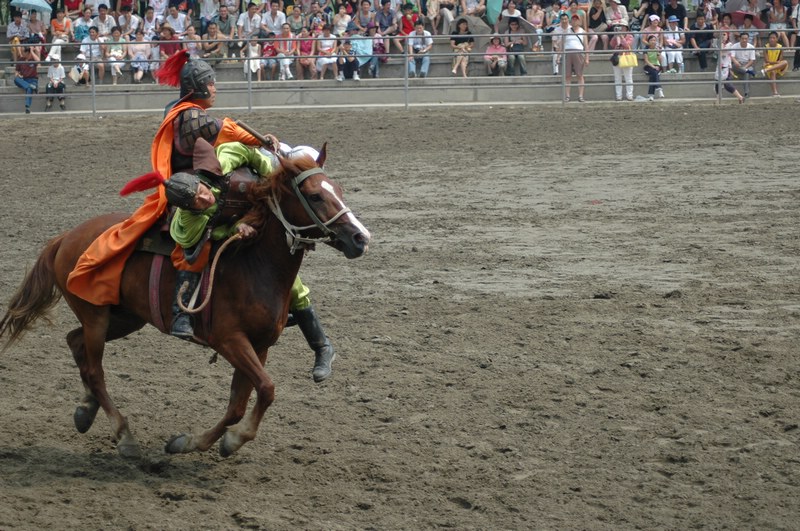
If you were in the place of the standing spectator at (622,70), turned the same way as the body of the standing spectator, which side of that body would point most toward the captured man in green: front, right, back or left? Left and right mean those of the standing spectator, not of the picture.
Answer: front

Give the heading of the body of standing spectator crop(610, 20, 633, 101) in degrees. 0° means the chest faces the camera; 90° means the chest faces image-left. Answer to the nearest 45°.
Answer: approximately 0°

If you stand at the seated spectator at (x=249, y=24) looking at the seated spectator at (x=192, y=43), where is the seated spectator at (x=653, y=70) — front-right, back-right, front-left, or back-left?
back-left

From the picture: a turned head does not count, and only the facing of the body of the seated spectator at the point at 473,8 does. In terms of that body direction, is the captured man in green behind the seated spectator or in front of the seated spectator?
in front

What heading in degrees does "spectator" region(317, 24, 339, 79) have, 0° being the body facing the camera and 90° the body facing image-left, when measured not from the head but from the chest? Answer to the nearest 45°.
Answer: approximately 0°

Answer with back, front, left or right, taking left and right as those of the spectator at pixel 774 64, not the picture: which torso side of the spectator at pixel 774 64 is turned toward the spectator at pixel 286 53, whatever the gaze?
right
